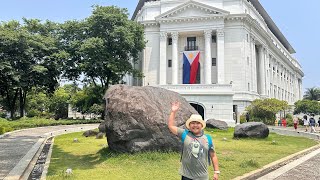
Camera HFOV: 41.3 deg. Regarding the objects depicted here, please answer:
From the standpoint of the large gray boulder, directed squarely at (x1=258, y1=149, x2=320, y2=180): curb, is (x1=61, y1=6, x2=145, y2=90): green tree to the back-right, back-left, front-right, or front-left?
back-left

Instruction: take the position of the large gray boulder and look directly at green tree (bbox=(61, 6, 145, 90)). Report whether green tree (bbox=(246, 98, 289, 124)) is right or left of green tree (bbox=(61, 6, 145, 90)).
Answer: right

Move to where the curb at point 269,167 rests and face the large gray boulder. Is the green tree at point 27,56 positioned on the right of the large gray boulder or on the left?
right

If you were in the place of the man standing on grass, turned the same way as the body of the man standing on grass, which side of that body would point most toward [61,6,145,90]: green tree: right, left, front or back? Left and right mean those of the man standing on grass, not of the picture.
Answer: back

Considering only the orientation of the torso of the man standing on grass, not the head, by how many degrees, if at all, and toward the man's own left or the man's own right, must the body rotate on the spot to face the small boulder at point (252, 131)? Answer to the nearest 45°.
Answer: approximately 180°

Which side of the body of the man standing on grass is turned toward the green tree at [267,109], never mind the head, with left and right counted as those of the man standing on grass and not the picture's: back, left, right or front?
back

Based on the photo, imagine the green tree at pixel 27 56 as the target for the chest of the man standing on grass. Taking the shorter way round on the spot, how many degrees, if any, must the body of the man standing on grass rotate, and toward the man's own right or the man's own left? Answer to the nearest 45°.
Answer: approximately 135° to the man's own right

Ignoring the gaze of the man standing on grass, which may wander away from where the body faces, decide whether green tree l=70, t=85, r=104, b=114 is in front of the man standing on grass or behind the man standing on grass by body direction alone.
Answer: behind

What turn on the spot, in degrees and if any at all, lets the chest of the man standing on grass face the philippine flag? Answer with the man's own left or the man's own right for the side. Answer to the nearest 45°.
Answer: approximately 180°

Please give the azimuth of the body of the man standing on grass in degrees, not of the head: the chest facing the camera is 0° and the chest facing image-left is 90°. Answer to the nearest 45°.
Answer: approximately 0°
